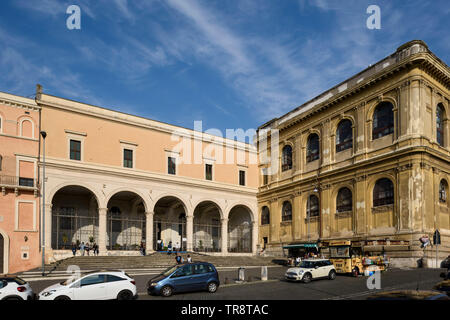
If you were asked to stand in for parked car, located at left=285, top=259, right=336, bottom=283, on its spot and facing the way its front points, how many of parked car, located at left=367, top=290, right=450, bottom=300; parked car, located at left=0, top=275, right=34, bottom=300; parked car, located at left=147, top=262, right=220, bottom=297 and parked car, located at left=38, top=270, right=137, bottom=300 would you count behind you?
0

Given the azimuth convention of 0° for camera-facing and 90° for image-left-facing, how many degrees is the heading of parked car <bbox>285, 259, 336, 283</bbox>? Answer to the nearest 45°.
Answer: approximately 45°

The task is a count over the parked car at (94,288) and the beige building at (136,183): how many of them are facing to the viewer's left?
1

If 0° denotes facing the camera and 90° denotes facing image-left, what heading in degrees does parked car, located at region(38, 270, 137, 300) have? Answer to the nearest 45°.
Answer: approximately 90°

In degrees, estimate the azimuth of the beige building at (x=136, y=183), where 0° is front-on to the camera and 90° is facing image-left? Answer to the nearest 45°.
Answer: approximately 315°

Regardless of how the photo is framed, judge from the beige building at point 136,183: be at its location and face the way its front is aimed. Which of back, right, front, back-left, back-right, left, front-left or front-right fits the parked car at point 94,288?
front-right

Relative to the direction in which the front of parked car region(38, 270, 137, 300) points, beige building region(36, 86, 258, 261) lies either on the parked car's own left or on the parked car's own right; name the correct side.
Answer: on the parked car's own right

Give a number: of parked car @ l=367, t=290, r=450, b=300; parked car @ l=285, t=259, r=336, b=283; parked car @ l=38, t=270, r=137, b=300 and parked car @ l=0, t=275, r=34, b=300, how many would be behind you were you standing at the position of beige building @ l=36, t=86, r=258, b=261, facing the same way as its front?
0

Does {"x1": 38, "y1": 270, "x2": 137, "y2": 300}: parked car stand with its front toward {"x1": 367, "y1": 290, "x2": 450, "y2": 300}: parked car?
no

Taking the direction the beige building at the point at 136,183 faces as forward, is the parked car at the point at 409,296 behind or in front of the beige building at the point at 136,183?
in front

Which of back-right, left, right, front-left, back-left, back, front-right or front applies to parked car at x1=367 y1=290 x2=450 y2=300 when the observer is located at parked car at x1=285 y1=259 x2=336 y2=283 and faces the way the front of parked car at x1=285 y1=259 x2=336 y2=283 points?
front-left

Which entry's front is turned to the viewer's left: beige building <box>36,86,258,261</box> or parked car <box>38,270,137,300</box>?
the parked car
